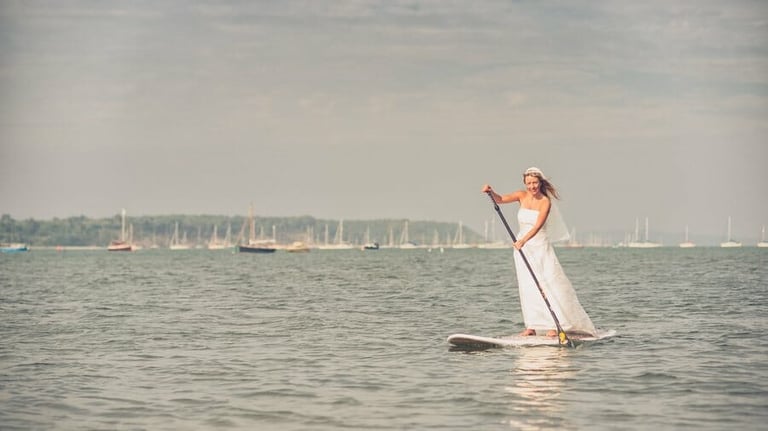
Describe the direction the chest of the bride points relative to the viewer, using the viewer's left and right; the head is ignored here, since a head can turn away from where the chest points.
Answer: facing the viewer and to the left of the viewer

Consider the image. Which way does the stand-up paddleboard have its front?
to the viewer's left
